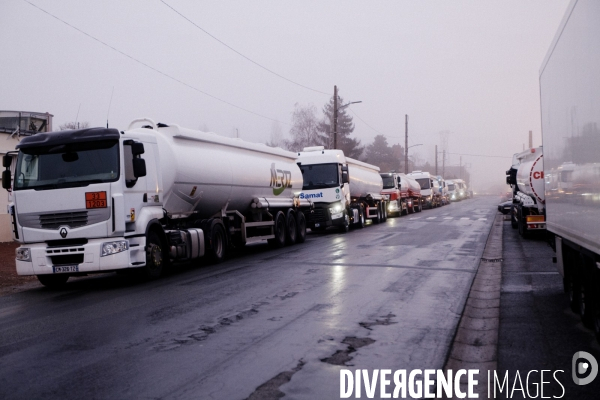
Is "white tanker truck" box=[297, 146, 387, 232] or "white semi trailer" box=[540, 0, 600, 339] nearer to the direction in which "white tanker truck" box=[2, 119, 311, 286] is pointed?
the white semi trailer

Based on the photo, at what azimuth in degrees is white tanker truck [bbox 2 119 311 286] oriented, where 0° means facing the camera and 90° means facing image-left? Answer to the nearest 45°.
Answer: approximately 45°

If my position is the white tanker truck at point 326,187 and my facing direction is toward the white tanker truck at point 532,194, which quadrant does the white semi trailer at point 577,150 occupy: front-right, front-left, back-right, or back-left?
front-right

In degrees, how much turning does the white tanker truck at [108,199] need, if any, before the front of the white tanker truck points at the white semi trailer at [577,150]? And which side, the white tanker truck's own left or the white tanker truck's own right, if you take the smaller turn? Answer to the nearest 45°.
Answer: approximately 90° to the white tanker truck's own left

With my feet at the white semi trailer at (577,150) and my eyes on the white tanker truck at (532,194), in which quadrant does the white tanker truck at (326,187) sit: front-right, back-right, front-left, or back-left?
front-left

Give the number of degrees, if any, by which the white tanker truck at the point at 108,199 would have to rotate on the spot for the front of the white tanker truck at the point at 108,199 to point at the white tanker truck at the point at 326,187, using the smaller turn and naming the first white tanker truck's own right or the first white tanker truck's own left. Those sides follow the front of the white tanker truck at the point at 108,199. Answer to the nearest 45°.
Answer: approximately 180°
